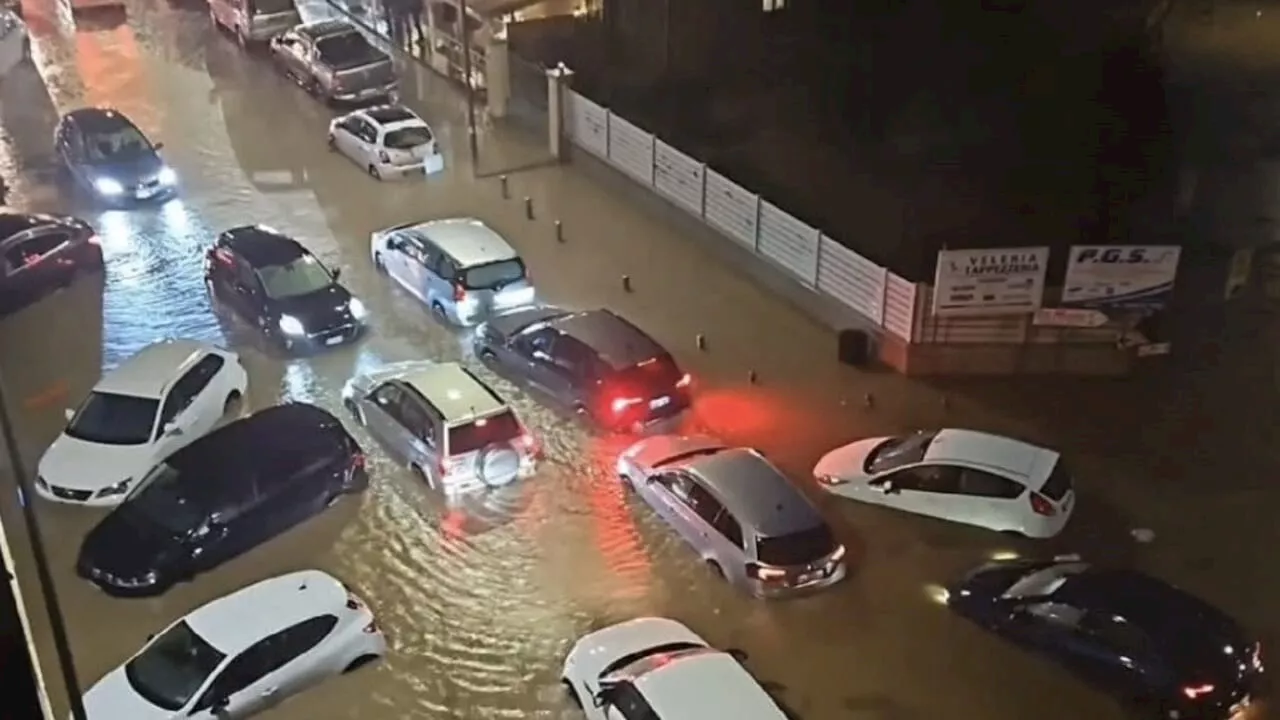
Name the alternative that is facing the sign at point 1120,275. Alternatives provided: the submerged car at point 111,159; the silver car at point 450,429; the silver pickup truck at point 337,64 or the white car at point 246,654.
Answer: the submerged car

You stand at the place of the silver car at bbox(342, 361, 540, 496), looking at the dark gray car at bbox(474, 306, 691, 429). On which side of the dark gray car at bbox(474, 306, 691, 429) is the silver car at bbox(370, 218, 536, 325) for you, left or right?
left

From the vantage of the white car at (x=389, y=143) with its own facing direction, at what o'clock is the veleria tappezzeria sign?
The veleria tappezzeria sign is roughly at 6 o'clock from the white car.

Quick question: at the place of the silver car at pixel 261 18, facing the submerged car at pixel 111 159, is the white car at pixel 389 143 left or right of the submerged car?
left

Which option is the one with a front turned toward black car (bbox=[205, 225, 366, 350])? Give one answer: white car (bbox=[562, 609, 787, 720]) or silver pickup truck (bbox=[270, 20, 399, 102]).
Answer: the white car

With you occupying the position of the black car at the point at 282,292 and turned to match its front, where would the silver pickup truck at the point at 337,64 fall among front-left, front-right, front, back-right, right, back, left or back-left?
back-left

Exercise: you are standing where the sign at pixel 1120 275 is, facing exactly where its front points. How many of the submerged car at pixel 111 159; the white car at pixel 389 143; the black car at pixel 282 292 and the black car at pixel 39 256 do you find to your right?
4

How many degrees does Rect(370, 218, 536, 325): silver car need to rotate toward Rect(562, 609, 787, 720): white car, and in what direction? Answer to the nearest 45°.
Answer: approximately 135° to its left

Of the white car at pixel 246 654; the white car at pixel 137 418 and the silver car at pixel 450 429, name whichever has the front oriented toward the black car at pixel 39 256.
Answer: the silver car

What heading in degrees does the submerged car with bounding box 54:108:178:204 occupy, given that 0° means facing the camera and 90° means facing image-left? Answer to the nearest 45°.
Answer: approximately 315°

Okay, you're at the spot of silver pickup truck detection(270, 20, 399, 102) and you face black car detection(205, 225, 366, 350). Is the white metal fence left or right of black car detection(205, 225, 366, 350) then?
left

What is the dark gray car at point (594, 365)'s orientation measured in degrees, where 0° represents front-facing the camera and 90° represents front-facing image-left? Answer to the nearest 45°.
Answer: approximately 135°

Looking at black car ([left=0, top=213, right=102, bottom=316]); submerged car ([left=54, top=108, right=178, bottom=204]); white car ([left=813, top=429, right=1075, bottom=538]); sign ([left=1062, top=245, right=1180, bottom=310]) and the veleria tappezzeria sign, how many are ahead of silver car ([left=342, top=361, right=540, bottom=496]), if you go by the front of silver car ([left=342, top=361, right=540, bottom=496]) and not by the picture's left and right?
2

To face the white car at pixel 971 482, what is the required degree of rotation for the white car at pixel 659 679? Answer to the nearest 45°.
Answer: approximately 90° to its right
